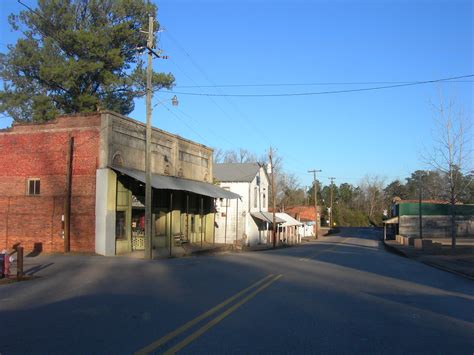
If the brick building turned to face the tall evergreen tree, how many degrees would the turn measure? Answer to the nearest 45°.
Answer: approximately 135° to its left

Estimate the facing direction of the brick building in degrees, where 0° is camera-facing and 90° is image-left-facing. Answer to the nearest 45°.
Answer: approximately 315°
